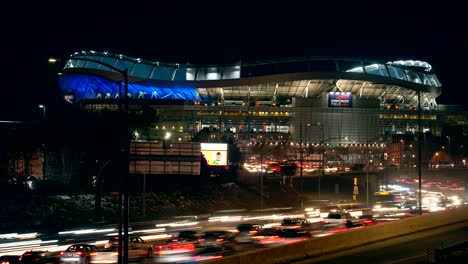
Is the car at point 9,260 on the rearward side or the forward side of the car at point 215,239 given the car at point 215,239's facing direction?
on the rearward side

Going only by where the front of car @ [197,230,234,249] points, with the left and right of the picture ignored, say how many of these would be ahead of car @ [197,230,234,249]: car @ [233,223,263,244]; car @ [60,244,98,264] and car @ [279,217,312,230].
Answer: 2

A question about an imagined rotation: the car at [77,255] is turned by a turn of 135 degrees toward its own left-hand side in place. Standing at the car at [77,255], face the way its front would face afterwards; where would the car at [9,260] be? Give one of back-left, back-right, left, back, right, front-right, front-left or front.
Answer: front

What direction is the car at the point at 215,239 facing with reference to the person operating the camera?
facing away from the viewer and to the right of the viewer
